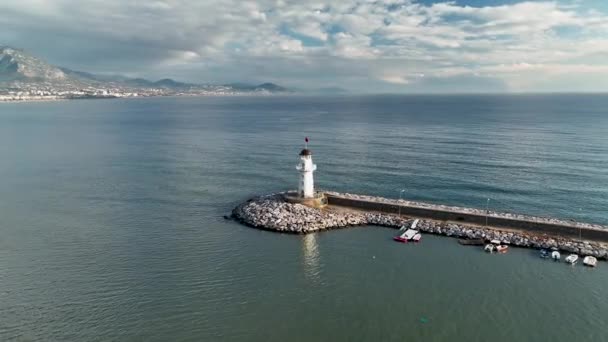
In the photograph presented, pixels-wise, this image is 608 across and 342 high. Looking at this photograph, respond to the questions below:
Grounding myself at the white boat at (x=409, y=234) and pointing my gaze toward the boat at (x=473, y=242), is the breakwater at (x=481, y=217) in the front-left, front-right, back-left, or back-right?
front-left
